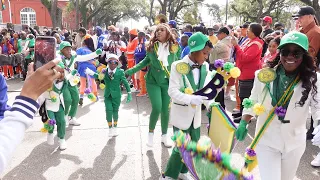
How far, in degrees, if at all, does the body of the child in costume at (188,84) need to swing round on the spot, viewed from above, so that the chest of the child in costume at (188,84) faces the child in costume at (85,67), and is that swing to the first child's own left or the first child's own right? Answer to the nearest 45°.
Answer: approximately 180°

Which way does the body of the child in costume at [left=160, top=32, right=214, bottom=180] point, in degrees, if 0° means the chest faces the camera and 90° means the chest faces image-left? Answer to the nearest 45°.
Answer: approximately 315°

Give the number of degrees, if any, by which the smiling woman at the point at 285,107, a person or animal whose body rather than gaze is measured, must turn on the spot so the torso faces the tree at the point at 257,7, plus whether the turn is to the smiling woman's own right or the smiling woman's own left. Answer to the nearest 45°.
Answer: approximately 180°

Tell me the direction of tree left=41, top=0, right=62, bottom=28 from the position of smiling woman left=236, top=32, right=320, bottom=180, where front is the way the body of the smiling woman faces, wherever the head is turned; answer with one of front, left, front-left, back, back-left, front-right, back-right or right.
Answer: back-right

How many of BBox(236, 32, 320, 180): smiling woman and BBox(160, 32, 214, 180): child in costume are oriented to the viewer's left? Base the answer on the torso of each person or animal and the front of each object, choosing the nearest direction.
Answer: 0

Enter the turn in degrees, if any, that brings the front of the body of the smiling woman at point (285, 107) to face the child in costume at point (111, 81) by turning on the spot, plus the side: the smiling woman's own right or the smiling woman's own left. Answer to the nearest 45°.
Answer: approximately 135° to the smiling woman's own right

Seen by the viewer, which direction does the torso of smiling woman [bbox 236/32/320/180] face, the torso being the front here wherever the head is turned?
toward the camera

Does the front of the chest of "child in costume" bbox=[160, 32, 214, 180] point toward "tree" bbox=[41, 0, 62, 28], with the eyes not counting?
no

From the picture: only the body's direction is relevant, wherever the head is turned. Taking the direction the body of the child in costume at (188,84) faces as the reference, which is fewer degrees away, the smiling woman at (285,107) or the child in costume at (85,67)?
the smiling woman

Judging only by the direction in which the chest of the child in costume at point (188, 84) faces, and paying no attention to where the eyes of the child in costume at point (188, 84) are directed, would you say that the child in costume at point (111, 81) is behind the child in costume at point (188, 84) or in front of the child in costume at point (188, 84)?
behind

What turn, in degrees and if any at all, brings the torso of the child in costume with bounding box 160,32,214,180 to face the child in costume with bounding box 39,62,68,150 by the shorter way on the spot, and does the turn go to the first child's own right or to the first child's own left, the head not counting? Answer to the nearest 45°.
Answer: approximately 180°

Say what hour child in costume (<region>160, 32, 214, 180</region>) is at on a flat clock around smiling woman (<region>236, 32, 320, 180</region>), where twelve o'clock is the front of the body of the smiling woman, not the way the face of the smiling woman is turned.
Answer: The child in costume is roughly at 4 o'clock from the smiling woman.
